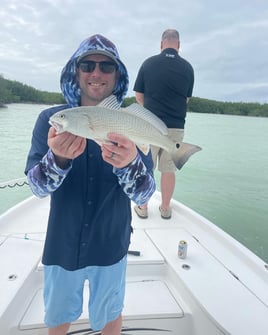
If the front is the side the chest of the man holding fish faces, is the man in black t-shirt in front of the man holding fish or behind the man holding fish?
behind

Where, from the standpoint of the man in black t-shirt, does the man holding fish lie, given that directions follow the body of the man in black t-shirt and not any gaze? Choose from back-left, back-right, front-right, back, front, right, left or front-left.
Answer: back

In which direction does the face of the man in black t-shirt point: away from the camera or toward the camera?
away from the camera

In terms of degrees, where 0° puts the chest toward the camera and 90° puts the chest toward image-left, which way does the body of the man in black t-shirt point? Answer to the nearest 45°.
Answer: approximately 180°

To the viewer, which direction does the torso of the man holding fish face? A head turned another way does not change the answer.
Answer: toward the camera

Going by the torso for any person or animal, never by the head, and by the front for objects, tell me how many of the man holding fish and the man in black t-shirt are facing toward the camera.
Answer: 1

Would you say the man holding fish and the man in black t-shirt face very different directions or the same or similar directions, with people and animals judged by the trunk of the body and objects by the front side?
very different directions
